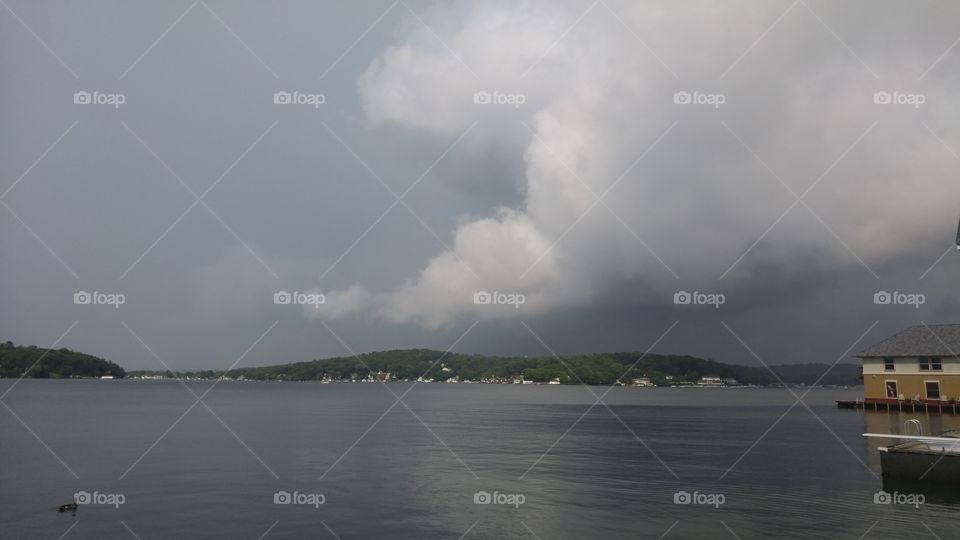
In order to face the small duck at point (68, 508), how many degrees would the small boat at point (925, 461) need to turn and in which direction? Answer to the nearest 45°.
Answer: approximately 45° to its left

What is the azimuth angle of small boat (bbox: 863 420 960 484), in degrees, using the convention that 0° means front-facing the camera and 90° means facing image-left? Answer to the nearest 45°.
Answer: approximately 90°
